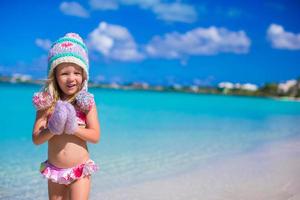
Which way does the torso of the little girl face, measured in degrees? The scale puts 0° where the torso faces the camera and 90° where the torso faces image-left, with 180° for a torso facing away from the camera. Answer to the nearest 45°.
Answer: approximately 0°
